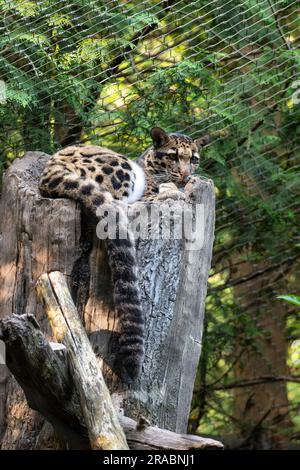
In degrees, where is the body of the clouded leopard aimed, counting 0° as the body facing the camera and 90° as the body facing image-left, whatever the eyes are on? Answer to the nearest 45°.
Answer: approximately 270°
